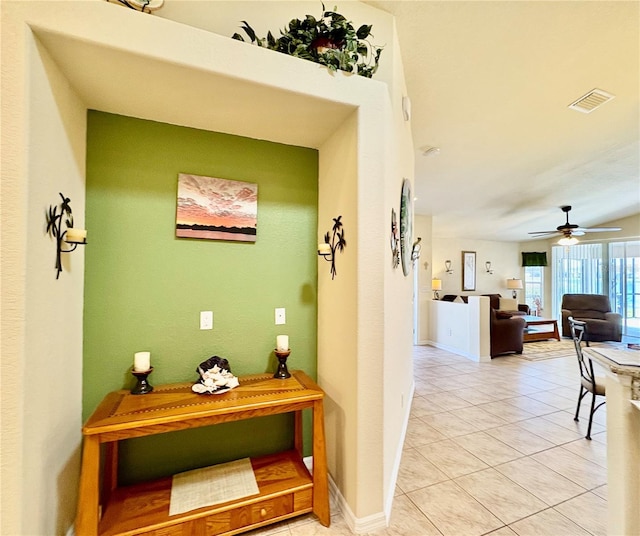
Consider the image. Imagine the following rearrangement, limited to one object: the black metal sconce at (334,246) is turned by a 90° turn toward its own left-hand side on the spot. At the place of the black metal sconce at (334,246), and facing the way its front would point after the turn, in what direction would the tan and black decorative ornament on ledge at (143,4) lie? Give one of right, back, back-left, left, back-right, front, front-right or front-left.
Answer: right

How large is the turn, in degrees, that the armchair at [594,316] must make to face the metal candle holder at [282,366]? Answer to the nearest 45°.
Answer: approximately 45° to its right

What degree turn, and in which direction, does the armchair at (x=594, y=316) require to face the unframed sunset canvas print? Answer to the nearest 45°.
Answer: approximately 45° to its right

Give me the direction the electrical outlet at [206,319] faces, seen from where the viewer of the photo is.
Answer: facing the viewer
